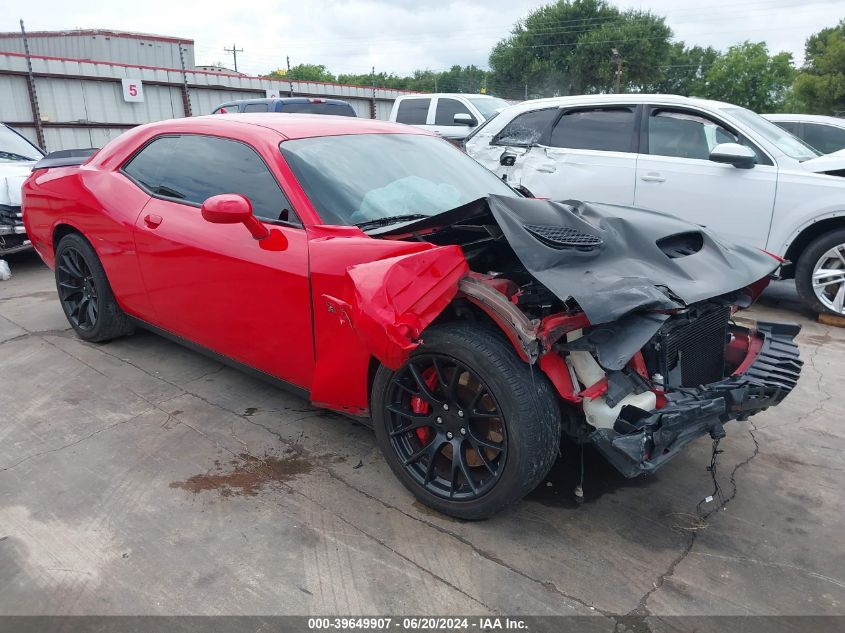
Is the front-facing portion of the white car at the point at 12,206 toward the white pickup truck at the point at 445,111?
no

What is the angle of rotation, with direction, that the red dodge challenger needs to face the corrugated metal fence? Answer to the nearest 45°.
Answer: approximately 180°

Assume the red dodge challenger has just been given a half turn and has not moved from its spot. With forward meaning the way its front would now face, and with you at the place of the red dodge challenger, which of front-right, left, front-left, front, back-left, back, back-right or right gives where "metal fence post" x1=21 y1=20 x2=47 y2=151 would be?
front

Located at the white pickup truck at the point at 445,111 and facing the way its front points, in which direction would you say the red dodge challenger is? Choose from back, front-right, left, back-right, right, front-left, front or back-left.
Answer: front-right

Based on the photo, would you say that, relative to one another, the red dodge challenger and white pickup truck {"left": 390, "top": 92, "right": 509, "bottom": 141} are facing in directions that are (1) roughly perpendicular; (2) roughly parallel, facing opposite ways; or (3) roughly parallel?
roughly parallel

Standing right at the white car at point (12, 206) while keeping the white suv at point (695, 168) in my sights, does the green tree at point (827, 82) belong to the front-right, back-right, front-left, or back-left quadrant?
front-left

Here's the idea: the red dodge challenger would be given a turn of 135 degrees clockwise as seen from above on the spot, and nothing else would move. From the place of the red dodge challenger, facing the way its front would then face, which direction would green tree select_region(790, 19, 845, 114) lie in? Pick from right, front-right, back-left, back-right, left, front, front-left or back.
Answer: back-right

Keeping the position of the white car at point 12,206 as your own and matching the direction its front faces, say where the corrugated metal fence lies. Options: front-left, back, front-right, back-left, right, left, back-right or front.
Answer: back-left

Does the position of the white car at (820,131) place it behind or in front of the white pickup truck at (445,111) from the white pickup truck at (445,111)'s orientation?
in front

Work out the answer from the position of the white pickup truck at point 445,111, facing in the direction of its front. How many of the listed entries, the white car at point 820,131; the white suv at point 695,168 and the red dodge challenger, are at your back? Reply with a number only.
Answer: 0

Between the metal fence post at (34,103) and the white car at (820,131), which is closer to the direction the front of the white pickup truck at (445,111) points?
the white car

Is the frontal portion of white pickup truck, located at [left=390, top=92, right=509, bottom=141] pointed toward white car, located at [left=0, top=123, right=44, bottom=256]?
no

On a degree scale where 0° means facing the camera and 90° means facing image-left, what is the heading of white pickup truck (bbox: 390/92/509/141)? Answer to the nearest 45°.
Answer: approximately 315°

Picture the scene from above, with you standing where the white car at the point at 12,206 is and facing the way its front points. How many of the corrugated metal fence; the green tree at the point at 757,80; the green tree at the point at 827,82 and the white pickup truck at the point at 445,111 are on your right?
0

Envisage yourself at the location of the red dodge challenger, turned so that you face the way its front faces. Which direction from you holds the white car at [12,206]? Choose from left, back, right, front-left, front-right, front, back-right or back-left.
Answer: back
